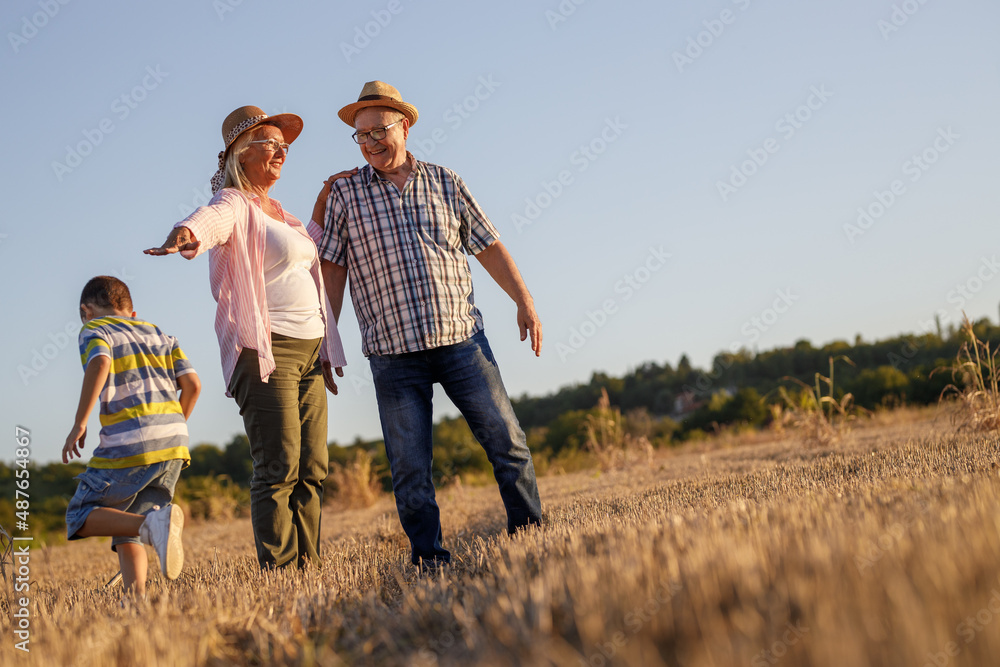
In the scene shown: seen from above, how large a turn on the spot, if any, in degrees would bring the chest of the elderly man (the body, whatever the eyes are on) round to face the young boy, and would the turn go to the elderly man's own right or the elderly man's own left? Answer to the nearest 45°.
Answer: approximately 90° to the elderly man's own right

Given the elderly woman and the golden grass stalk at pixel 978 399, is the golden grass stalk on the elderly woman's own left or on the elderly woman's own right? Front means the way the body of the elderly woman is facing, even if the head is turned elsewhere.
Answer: on the elderly woman's own left

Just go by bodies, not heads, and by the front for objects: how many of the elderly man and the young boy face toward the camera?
1

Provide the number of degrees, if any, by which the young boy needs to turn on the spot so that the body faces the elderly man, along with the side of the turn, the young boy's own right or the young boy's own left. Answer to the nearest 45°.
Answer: approximately 135° to the young boy's own right

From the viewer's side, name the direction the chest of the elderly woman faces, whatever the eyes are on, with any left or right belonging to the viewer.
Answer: facing the viewer and to the right of the viewer

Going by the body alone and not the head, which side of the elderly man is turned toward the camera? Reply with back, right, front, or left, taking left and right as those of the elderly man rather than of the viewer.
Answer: front

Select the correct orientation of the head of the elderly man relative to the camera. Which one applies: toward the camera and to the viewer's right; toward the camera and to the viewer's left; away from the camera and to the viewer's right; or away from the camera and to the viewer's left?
toward the camera and to the viewer's left

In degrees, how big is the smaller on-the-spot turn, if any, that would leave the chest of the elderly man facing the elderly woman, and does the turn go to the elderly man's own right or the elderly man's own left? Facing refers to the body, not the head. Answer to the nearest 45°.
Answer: approximately 90° to the elderly man's own right

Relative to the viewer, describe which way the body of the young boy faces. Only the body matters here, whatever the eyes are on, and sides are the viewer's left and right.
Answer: facing away from the viewer and to the left of the viewer

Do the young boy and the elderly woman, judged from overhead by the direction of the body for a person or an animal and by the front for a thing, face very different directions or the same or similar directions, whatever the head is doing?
very different directions
